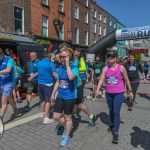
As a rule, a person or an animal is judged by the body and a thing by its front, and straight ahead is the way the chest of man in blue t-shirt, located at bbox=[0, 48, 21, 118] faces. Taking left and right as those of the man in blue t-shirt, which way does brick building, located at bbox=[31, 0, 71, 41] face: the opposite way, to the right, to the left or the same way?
to the left

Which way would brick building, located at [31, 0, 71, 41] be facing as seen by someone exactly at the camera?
facing the viewer and to the right of the viewer

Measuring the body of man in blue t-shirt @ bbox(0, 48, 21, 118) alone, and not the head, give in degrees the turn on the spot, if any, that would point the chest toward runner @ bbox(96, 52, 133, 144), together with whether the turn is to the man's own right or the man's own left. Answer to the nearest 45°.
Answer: approximately 90° to the man's own left

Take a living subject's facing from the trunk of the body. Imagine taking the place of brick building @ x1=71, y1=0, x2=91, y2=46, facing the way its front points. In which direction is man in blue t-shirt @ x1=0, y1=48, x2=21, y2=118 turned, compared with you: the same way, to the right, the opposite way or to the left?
to the right

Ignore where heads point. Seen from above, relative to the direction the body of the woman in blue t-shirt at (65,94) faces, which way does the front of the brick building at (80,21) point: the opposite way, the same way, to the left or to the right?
to the left

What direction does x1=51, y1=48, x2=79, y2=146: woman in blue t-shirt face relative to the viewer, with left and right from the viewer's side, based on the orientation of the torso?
facing the viewer and to the left of the viewer

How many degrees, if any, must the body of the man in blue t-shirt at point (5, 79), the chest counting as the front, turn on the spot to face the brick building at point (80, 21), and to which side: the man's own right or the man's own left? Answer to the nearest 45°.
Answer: approximately 180°

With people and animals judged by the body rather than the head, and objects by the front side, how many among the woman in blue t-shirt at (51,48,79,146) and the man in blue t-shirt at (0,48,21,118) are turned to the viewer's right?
0

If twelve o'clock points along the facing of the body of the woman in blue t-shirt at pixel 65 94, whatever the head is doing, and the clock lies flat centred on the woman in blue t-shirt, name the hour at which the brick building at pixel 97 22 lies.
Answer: The brick building is roughly at 5 o'clock from the woman in blue t-shirt.
